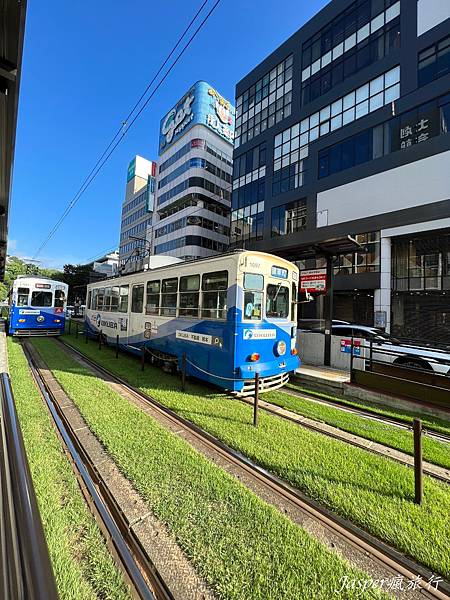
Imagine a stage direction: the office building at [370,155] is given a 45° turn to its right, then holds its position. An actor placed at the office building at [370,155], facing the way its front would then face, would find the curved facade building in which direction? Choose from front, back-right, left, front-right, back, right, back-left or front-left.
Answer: front-right

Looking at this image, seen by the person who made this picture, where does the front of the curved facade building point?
facing the viewer

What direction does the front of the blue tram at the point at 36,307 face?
toward the camera

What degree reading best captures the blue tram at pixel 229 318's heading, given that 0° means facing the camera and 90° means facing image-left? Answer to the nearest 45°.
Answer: approximately 315°

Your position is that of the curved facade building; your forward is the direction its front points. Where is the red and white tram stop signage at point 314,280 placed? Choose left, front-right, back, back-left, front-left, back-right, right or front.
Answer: front

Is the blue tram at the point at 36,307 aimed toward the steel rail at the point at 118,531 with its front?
yes

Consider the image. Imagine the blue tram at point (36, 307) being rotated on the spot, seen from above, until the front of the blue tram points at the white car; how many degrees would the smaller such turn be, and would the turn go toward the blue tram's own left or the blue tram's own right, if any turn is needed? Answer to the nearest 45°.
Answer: approximately 45° to the blue tram's own left

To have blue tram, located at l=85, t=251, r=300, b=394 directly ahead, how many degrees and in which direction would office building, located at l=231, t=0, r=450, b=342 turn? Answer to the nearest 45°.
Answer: approximately 45° to its left

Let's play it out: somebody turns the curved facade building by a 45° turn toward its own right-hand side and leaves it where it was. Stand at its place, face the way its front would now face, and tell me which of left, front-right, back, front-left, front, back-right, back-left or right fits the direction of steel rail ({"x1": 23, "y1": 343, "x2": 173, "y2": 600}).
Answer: front-left

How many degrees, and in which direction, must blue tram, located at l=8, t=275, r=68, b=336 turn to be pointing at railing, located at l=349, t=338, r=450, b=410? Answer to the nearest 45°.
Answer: approximately 45° to its left

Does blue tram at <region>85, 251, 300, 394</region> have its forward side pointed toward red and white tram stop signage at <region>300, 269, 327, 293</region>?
no

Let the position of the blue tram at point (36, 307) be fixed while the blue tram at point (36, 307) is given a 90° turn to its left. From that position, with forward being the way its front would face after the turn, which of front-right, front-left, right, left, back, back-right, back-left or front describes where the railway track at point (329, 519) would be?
right

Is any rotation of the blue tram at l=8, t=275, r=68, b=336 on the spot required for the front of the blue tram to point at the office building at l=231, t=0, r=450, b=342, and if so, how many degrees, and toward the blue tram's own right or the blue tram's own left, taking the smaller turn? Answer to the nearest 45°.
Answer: approximately 90° to the blue tram's own left

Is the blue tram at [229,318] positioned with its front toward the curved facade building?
no

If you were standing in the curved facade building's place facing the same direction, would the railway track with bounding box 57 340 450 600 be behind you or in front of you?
in front

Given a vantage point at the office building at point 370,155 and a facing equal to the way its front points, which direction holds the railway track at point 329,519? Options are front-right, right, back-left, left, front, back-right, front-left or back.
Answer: front-left

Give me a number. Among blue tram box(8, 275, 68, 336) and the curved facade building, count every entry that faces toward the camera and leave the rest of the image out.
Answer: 2

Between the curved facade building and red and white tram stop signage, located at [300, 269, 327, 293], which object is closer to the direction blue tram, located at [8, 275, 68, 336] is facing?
the red and white tram stop signage

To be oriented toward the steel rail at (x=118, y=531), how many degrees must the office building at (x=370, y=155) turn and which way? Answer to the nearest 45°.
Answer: approximately 45° to its left

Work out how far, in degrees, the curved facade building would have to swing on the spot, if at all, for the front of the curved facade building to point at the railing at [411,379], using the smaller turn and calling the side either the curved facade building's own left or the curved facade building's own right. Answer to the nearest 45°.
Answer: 0° — it already faces it

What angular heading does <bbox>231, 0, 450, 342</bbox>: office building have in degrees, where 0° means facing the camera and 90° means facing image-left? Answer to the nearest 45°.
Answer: approximately 45°
